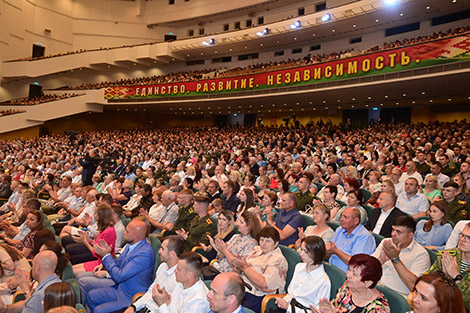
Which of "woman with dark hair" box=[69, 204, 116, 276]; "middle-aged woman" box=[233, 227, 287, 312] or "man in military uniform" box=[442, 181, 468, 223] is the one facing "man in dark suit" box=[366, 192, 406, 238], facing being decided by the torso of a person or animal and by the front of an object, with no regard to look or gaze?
the man in military uniform

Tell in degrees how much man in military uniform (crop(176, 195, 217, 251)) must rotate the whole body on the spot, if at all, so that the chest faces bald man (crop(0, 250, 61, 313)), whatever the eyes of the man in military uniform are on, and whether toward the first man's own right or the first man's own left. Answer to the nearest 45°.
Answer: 0° — they already face them

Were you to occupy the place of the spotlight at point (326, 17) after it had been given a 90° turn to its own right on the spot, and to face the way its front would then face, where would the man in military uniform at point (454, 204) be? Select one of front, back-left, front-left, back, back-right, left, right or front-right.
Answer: back-left

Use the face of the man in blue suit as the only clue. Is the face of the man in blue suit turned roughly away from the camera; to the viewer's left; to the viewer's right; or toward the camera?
to the viewer's left

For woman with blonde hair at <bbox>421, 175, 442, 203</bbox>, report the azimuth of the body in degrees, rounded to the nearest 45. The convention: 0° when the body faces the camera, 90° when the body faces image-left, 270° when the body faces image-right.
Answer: approximately 45°

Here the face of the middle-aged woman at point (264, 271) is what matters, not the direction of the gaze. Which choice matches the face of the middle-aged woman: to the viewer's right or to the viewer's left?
to the viewer's left

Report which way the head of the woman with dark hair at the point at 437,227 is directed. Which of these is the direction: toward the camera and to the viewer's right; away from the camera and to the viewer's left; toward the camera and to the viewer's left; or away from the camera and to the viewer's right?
toward the camera and to the viewer's left

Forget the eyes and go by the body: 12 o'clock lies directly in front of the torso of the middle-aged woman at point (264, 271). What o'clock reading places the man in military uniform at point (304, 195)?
The man in military uniform is roughly at 5 o'clock from the middle-aged woman.

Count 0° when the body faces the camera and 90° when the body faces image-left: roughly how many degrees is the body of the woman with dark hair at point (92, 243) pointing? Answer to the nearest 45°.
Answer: approximately 90°

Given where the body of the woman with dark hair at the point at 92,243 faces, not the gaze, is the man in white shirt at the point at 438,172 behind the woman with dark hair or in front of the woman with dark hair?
behind

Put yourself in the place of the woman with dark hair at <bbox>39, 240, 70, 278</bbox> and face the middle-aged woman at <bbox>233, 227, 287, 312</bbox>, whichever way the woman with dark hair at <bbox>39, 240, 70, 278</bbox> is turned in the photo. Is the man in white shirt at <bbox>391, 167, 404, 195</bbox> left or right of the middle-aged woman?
left
